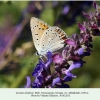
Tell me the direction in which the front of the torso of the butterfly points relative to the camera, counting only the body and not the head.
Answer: to the viewer's left
